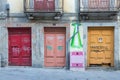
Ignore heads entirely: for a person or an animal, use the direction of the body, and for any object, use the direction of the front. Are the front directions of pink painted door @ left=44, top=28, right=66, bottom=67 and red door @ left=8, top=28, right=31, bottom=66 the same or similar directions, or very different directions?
same or similar directions

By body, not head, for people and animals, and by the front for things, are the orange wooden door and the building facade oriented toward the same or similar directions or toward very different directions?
same or similar directions

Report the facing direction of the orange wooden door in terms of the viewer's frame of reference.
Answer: facing the viewer

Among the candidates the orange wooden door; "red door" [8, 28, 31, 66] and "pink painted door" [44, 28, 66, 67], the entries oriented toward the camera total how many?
3

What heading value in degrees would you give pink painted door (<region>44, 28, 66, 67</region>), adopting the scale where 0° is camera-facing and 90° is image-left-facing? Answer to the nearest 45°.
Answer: approximately 0°

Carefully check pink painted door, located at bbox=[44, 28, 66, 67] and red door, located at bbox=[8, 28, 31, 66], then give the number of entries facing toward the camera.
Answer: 2

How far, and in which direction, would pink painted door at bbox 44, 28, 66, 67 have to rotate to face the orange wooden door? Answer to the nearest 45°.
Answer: approximately 90° to its left

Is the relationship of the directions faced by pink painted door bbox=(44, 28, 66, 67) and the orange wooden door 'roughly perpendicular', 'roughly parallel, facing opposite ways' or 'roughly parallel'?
roughly parallel

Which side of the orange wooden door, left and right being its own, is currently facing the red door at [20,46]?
right
